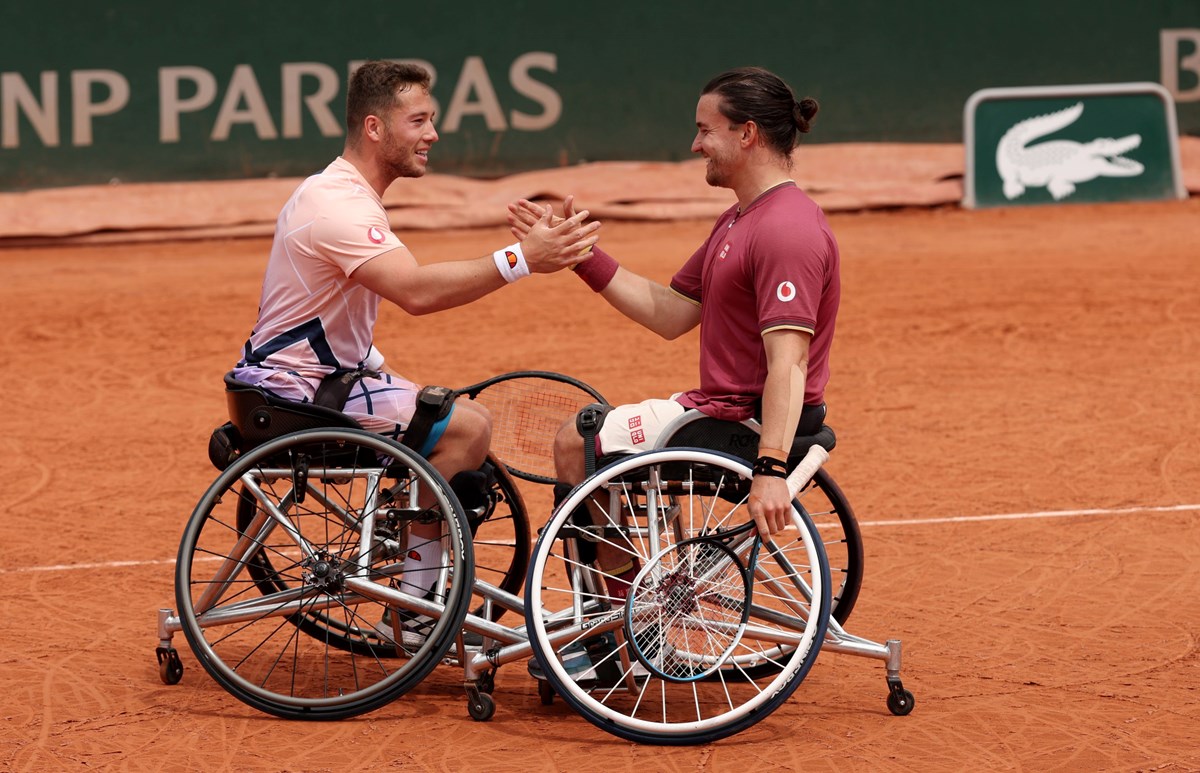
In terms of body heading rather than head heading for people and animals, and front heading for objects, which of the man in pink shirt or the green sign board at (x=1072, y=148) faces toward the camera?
the green sign board

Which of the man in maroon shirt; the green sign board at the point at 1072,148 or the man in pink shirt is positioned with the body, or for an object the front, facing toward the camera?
the green sign board

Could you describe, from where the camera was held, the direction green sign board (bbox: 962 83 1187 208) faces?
facing the viewer

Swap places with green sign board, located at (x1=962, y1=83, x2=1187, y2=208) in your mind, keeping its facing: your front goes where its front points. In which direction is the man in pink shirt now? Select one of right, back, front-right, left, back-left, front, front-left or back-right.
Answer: front

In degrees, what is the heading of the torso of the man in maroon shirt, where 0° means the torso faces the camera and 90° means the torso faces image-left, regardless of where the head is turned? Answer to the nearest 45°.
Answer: approximately 90°

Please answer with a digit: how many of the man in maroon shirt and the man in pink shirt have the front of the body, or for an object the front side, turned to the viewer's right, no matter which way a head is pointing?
1

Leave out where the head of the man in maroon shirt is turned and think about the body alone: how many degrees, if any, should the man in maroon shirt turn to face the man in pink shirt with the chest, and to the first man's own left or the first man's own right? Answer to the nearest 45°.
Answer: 0° — they already face them

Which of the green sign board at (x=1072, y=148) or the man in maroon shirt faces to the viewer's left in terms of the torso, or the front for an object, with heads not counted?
the man in maroon shirt

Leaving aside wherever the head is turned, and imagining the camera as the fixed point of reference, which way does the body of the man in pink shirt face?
to the viewer's right

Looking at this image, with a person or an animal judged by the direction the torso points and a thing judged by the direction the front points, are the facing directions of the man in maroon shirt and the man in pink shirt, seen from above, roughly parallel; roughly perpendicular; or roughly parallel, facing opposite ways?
roughly parallel, facing opposite ways

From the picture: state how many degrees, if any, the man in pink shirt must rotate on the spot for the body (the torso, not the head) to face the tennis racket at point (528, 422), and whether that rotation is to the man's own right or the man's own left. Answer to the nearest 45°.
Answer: approximately 45° to the man's own left

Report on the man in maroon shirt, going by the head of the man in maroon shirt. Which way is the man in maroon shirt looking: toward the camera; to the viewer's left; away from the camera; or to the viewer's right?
to the viewer's left

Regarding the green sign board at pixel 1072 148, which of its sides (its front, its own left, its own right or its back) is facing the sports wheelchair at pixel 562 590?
front

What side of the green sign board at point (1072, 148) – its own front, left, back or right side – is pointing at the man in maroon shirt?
front

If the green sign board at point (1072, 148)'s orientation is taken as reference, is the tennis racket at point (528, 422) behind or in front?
in front
